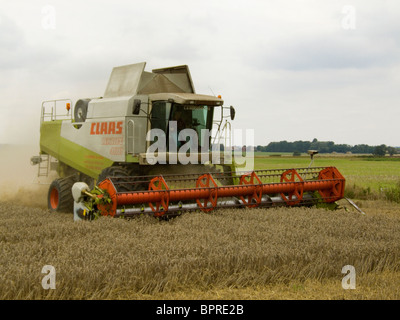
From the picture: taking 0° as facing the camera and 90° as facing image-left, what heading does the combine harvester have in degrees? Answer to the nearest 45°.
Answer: approximately 315°
